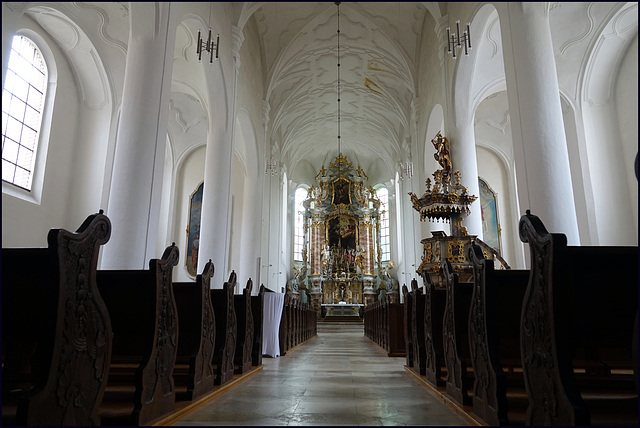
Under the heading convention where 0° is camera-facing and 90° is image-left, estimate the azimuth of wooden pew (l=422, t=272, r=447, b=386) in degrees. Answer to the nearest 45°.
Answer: approximately 180°

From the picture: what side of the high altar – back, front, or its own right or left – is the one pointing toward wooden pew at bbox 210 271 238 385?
front

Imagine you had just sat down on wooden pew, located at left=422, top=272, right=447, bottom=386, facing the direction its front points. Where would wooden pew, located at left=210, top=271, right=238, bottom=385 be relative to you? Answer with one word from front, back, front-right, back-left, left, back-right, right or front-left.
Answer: left

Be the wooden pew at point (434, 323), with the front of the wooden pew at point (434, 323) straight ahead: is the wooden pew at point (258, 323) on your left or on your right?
on your left

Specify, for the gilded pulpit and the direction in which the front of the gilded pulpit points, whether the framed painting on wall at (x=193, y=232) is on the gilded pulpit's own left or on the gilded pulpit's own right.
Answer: on the gilded pulpit's own right

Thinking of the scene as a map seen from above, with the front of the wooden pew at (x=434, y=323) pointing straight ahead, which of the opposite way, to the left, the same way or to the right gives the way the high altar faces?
the opposite way

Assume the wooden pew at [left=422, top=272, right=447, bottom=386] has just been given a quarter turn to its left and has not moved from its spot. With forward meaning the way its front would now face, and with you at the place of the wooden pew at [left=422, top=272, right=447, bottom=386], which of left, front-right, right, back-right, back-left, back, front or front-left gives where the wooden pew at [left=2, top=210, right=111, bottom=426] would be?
front-left

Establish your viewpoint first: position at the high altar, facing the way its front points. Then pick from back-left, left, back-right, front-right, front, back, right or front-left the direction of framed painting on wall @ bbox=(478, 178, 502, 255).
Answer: front-left

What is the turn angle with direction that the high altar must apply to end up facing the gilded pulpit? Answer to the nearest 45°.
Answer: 0° — it already faces it

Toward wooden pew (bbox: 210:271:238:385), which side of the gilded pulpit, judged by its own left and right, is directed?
front

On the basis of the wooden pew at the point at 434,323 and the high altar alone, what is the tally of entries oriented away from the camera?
1

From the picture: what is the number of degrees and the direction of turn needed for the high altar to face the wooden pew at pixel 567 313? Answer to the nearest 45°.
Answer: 0° — it already faces it

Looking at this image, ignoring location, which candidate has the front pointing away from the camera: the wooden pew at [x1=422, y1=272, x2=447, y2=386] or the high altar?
the wooden pew

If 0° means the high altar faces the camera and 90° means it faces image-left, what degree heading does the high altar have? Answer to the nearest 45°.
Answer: approximately 0°
